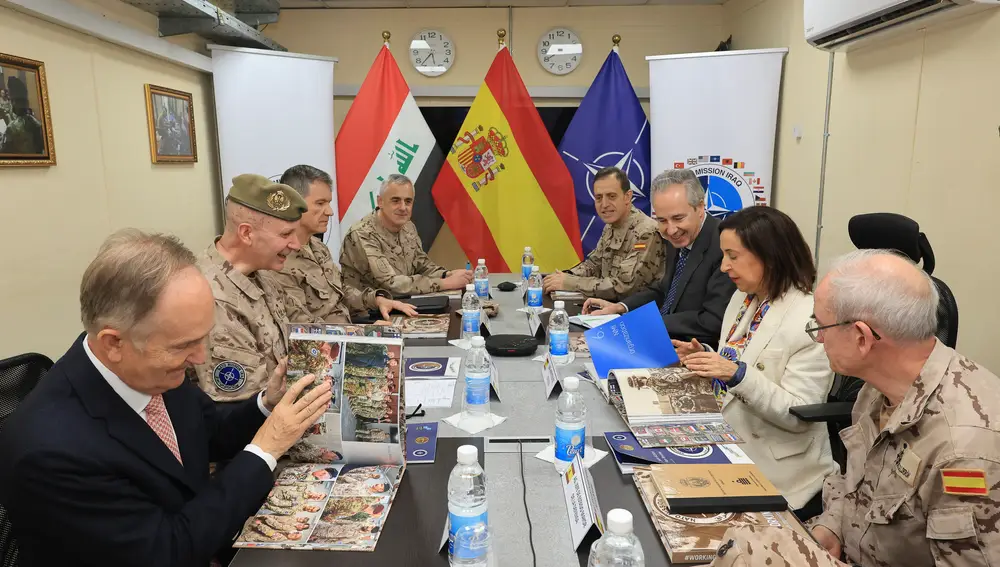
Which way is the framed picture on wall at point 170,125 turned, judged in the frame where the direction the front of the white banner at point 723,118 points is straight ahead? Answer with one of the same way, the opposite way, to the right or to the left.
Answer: to the left

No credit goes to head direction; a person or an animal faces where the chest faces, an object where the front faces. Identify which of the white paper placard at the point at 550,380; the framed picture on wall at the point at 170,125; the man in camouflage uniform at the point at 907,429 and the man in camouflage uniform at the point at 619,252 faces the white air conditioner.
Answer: the framed picture on wall

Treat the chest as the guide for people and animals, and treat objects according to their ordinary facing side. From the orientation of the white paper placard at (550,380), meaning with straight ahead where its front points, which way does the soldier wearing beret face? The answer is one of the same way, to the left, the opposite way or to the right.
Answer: the opposite way

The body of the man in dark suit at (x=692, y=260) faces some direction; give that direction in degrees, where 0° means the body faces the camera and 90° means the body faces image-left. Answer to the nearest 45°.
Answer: approximately 45°

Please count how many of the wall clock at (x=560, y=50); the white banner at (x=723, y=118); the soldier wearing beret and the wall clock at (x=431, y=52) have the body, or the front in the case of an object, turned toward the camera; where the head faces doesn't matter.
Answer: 3

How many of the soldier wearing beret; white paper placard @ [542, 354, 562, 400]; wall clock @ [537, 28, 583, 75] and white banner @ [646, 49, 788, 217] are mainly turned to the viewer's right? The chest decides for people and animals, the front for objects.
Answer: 1

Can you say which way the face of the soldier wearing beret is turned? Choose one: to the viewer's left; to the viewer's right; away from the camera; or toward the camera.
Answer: to the viewer's right

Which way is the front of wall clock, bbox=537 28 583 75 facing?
toward the camera

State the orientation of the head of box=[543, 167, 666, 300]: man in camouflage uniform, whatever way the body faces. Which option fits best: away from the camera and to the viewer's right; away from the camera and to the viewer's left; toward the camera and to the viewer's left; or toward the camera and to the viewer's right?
toward the camera and to the viewer's left

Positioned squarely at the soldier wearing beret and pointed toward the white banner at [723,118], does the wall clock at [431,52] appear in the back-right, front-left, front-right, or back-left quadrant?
front-left

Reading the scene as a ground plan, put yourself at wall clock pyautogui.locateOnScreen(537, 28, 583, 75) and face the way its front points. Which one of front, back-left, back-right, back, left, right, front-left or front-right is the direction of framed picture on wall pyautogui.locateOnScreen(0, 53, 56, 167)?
front-right

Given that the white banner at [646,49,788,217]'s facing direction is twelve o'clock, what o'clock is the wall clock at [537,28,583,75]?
The wall clock is roughly at 4 o'clock from the white banner.

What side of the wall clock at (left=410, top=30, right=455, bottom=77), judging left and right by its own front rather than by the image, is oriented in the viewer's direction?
front

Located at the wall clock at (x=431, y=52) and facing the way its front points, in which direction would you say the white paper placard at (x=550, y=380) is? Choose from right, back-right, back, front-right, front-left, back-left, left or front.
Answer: front
